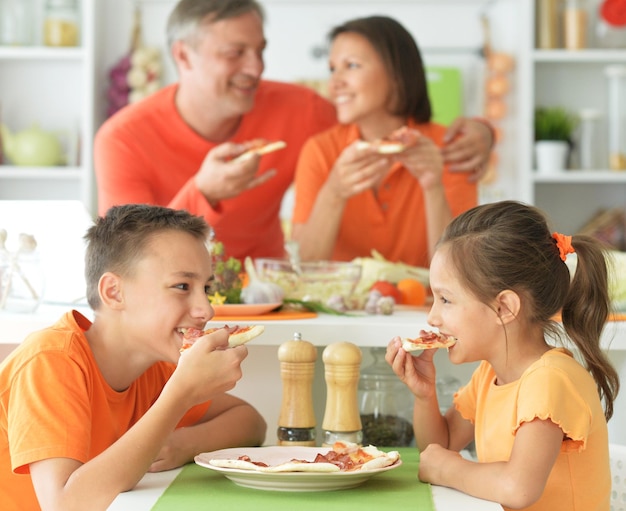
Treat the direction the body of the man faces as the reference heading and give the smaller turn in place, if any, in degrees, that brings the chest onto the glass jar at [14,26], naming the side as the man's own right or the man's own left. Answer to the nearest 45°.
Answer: approximately 180°

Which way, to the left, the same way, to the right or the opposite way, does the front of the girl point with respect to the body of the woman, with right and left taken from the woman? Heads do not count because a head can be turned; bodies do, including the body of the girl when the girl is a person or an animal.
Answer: to the right

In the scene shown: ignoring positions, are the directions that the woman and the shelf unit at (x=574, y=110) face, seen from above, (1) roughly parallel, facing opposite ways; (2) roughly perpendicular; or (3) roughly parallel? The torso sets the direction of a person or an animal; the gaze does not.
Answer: roughly parallel

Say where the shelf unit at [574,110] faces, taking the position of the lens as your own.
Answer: facing the viewer

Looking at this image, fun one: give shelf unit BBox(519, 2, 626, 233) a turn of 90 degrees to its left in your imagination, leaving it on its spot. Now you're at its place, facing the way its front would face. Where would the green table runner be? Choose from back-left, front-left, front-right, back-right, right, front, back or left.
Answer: right

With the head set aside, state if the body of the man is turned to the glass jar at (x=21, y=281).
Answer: no

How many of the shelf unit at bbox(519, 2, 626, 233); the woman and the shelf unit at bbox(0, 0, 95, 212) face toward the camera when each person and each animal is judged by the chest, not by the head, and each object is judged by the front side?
3

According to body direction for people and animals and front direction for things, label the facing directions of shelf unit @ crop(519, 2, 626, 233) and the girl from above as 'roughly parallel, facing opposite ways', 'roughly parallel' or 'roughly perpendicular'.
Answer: roughly perpendicular

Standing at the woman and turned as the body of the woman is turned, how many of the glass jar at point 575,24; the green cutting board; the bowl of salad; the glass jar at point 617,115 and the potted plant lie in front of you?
1

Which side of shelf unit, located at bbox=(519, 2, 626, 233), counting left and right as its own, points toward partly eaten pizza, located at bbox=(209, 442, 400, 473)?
front

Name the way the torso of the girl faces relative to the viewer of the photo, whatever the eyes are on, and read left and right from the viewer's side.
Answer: facing to the left of the viewer

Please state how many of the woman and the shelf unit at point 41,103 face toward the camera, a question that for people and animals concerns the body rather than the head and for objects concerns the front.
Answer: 2

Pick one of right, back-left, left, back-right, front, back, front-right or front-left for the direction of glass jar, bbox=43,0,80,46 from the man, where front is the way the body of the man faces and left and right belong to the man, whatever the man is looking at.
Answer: back

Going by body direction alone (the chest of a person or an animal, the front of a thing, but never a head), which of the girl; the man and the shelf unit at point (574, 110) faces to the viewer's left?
the girl

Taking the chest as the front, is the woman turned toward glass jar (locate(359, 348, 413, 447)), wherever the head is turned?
yes

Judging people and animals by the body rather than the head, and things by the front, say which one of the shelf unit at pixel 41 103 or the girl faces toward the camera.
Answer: the shelf unit

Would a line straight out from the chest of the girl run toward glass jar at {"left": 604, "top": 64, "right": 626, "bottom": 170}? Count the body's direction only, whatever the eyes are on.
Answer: no

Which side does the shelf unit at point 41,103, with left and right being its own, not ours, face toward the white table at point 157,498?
front

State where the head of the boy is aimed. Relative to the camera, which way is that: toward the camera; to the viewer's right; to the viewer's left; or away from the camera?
to the viewer's right

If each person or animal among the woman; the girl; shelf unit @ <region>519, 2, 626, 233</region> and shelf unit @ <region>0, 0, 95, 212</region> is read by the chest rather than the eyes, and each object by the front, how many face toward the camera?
3
